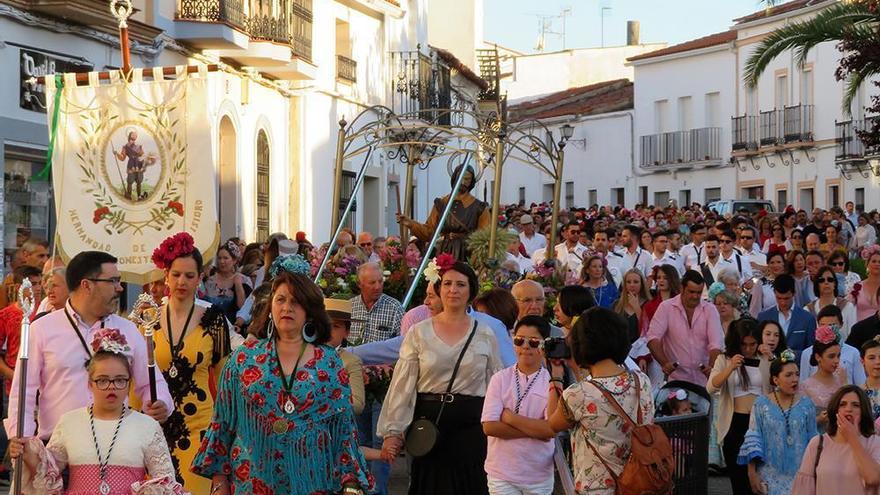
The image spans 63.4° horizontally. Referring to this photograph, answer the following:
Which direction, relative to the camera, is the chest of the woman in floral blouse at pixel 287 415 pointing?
toward the camera

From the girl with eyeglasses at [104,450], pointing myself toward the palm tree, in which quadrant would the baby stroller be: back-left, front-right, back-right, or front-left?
front-right

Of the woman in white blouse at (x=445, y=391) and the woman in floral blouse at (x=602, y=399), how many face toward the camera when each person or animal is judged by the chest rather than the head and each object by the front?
1

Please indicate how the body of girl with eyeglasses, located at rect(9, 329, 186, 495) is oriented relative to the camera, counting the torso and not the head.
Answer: toward the camera

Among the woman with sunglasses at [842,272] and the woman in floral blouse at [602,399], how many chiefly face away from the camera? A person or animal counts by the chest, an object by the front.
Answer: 1

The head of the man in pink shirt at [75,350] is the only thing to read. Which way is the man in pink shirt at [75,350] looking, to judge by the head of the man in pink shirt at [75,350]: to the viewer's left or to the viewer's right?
to the viewer's right

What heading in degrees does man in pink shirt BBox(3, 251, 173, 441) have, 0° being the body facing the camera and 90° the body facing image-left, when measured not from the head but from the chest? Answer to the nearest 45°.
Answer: approximately 315°

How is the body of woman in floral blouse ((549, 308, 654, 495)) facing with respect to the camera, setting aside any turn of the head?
away from the camera

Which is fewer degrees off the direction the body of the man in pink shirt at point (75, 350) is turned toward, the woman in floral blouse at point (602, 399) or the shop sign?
the woman in floral blouse
